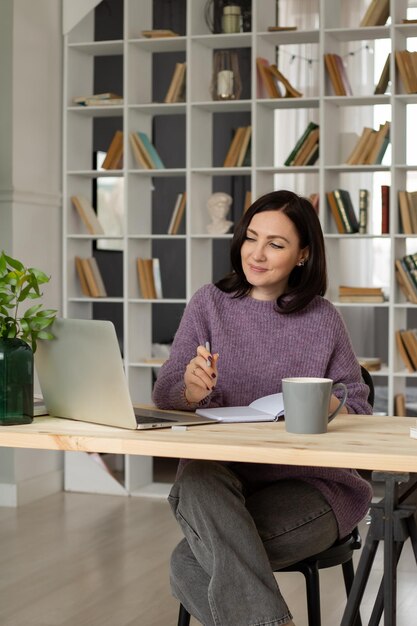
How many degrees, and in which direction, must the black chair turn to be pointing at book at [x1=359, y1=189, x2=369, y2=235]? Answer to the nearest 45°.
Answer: approximately 135° to its right

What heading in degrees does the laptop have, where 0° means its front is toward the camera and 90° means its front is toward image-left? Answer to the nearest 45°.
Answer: approximately 225°

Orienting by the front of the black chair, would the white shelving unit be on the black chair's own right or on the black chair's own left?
on the black chair's own right

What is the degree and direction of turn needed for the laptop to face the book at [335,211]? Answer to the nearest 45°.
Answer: approximately 45° to its left

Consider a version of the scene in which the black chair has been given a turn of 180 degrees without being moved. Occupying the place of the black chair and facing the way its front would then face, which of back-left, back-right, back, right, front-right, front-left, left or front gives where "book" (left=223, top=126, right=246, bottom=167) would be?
front-left

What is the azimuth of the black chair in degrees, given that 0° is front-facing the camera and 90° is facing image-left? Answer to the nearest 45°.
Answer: approximately 45°
